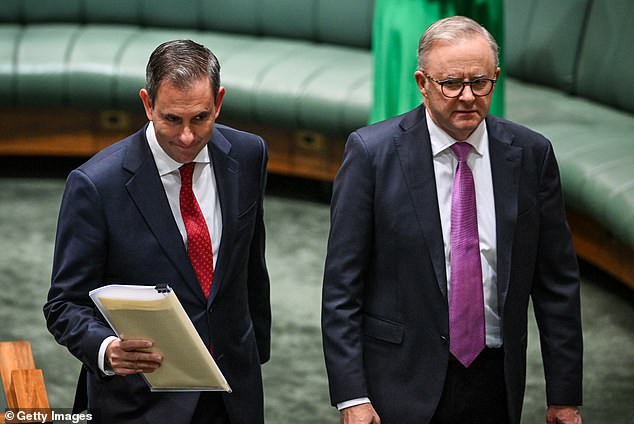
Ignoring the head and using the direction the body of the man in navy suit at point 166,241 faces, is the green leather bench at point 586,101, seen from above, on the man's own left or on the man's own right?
on the man's own left

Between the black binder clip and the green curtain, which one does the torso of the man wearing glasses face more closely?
the black binder clip

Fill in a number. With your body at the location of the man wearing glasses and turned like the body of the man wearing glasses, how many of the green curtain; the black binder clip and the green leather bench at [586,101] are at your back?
2

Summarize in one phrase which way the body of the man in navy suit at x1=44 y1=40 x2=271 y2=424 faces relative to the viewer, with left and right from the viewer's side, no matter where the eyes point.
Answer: facing the viewer and to the right of the viewer

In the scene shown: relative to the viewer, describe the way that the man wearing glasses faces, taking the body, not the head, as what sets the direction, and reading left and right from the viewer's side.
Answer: facing the viewer

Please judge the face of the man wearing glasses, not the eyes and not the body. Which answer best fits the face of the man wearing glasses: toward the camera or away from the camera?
toward the camera

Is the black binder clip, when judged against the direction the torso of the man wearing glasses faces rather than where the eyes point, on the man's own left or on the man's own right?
on the man's own right

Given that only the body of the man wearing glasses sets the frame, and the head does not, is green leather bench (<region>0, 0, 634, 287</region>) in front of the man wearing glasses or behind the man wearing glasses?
behind

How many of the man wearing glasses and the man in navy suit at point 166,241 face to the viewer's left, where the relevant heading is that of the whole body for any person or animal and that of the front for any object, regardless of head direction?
0

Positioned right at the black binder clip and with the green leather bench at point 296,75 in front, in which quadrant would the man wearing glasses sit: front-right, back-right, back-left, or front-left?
front-right

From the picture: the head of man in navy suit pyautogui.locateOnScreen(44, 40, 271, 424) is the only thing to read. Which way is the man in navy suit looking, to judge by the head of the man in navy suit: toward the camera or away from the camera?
toward the camera

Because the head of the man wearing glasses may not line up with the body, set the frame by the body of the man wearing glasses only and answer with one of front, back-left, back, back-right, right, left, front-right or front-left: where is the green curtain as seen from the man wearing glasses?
back
